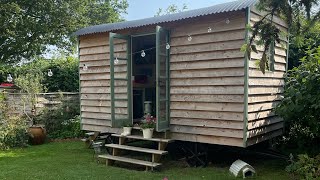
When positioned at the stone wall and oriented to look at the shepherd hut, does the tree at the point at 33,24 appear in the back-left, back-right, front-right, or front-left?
back-left

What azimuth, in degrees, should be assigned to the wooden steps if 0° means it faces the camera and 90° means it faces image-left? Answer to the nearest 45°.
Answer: approximately 45°

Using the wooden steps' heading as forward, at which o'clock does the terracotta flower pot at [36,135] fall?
The terracotta flower pot is roughly at 3 o'clock from the wooden steps.

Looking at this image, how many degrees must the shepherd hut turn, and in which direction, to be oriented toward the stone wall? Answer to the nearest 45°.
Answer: approximately 90° to its right

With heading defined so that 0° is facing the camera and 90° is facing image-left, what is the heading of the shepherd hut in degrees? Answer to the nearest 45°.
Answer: approximately 45°

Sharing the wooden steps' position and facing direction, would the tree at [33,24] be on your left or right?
on your right

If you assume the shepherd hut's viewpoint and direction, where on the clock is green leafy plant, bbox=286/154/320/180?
The green leafy plant is roughly at 9 o'clock from the shepherd hut.
